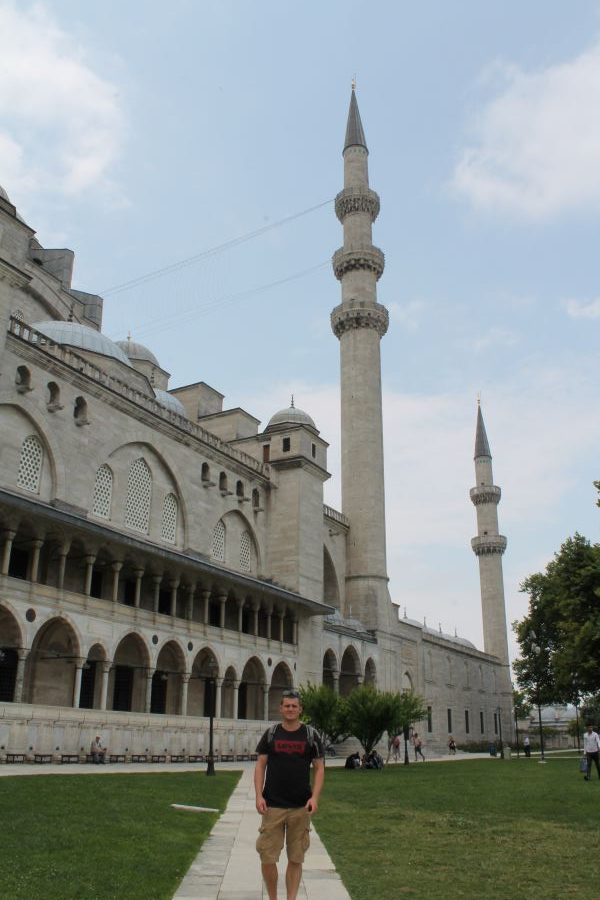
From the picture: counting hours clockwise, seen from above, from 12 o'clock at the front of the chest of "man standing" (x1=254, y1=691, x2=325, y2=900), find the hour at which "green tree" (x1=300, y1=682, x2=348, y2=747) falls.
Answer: The green tree is roughly at 6 o'clock from the man standing.

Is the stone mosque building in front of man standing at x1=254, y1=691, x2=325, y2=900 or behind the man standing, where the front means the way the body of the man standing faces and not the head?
behind

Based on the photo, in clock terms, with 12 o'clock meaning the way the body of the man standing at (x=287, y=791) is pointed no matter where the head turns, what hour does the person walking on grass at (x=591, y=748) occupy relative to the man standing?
The person walking on grass is roughly at 7 o'clock from the man standing.

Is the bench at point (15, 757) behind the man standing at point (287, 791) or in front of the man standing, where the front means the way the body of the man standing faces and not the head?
behind

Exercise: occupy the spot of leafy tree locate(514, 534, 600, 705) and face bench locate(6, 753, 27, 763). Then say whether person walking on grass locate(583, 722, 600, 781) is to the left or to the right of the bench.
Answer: left

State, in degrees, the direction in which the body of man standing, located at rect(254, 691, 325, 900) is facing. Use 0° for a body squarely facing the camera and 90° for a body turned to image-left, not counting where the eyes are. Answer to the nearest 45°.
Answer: approximately 0°

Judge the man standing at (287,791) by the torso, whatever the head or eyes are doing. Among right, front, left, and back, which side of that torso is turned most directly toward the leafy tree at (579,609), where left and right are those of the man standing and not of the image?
back
